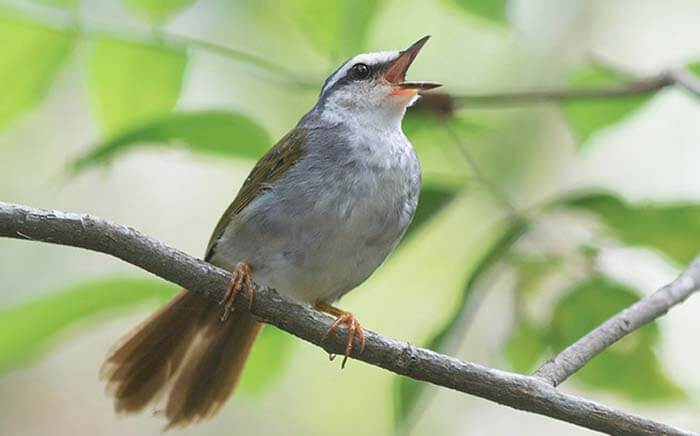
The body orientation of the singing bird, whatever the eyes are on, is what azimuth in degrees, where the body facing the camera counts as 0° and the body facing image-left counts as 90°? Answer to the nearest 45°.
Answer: approximately 315°

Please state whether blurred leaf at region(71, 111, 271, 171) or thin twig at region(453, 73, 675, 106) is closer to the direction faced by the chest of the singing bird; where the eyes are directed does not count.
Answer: the thin twig

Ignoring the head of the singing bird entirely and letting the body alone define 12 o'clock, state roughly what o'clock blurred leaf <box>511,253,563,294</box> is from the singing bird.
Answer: The blurred leaf is roughly at 11 o'clock from the singing bird.

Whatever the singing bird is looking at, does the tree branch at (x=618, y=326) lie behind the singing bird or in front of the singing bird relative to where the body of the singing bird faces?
in front
